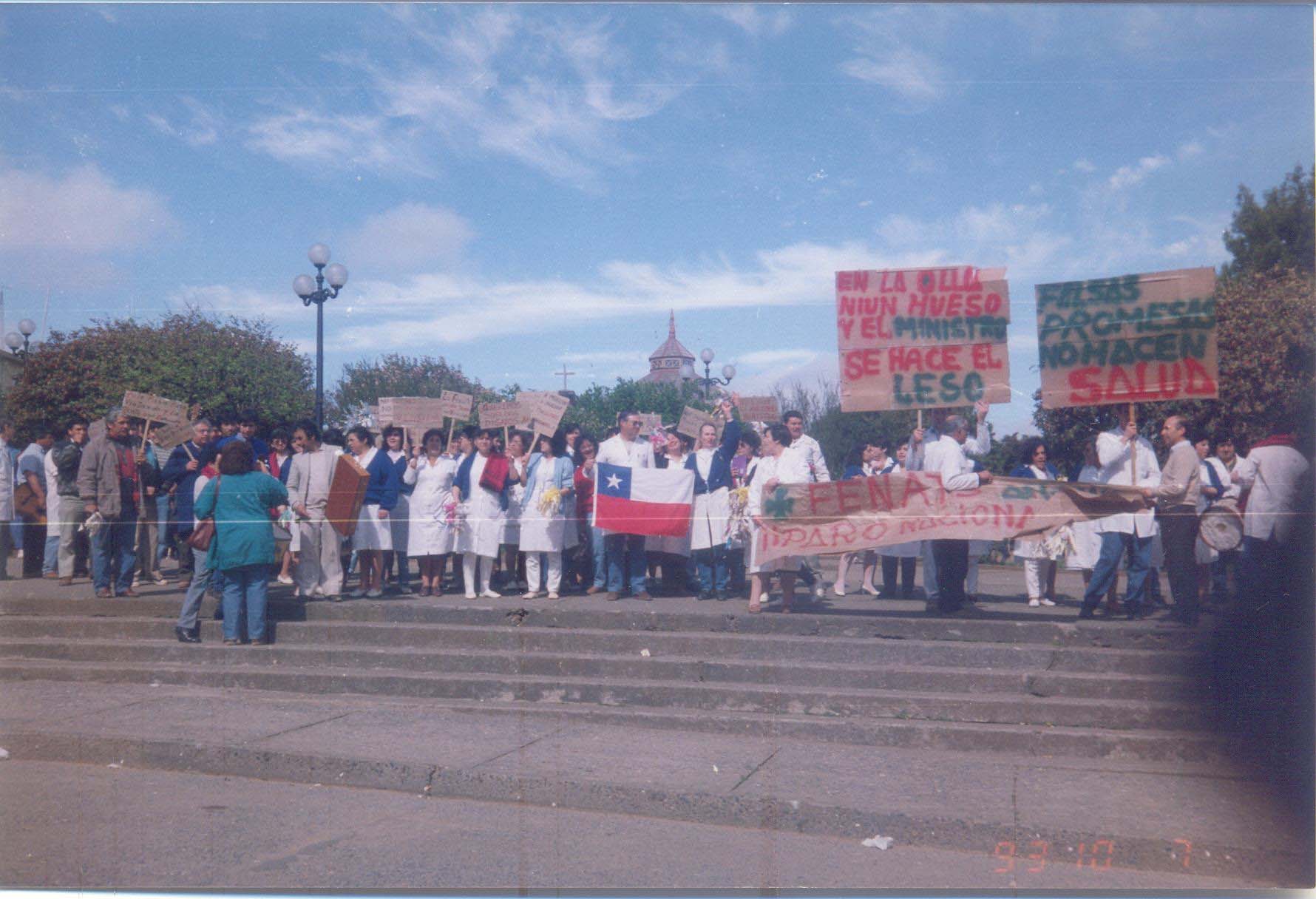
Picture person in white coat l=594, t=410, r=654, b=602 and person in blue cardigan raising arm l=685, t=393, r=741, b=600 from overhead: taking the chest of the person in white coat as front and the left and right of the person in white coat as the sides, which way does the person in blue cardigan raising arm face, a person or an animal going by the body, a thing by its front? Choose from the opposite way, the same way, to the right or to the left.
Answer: the same way

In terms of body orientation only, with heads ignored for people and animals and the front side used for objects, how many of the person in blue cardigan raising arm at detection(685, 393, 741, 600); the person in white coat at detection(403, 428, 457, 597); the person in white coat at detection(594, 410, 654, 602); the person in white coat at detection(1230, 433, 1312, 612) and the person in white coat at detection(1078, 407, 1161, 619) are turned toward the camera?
4

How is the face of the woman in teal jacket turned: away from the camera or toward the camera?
away from the camera

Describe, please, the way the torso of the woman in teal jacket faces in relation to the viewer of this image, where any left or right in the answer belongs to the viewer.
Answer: facing away from the viewer

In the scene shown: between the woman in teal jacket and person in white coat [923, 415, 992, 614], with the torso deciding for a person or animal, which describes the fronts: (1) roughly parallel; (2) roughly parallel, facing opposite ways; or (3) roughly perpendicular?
roughly perpendicular

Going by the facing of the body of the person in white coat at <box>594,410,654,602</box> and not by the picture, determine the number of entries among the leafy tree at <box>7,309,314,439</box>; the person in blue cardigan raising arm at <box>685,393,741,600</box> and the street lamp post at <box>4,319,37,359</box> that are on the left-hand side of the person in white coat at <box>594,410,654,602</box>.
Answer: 1

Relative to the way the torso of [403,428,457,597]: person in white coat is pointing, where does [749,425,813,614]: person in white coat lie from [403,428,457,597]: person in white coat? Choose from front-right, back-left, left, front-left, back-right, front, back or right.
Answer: front-left

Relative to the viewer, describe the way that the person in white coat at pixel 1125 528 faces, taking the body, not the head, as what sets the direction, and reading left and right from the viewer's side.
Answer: facing the viewer

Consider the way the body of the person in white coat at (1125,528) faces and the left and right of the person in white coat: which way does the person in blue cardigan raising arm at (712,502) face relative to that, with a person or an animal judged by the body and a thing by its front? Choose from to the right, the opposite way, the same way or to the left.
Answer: the same way

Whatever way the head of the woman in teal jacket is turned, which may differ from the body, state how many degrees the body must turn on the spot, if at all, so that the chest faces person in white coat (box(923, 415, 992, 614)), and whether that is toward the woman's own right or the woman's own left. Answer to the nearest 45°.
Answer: approximately 135° to the woman's own right

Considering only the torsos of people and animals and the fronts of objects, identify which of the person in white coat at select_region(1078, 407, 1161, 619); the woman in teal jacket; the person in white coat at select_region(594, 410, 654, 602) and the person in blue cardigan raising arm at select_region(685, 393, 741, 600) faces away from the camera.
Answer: the woman in teal jacket

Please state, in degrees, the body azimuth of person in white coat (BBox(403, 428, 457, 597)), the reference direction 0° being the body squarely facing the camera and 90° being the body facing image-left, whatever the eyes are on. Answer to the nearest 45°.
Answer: approximately 0°

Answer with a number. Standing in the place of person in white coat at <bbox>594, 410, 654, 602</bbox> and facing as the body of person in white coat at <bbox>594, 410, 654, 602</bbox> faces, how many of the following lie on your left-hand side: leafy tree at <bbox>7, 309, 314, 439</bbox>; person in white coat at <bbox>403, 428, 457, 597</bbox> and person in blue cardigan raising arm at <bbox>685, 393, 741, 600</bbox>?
1
